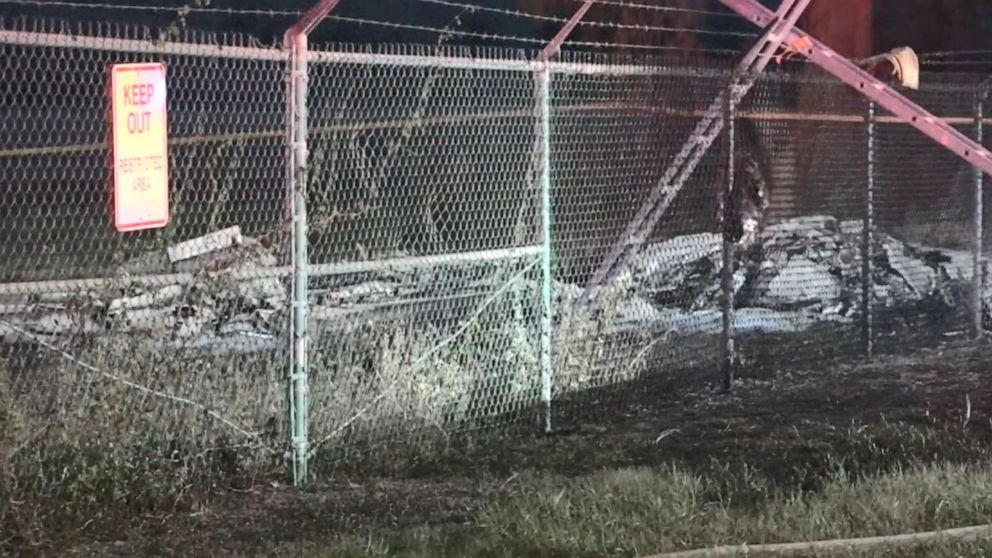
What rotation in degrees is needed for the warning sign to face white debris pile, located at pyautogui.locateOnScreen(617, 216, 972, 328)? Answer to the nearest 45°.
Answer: approximately 135° to its left

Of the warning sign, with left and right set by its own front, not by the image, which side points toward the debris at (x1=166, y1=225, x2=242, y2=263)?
back

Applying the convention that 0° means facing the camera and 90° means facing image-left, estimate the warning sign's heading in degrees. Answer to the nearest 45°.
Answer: approximately 0°

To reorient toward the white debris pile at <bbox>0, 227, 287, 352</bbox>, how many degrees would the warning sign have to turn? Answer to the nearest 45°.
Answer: approximately 180°

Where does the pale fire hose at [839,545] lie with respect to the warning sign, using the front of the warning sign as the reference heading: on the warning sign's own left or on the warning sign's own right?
on the warning sign's own left

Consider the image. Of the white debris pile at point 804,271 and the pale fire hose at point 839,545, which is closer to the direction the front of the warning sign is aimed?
the pale fire hose
